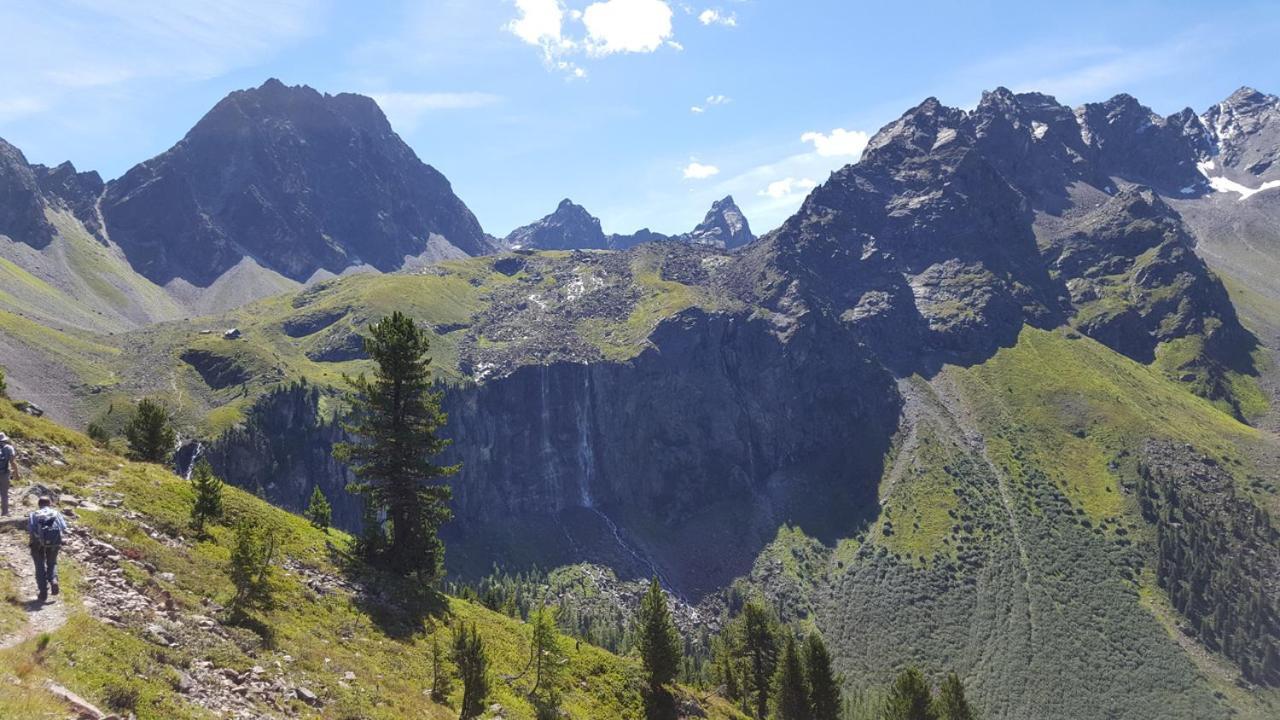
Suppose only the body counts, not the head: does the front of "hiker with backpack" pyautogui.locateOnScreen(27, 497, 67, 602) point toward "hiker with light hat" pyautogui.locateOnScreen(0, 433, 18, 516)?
yes

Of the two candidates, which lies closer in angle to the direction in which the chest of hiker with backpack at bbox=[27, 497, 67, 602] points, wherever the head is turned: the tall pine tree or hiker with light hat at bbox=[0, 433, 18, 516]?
the hiker with light hat

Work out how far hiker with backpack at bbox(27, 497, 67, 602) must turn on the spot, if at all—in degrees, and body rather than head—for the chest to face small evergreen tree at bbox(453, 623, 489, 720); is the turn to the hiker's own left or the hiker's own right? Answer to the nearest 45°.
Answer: approximately 90° to the hiker's own right

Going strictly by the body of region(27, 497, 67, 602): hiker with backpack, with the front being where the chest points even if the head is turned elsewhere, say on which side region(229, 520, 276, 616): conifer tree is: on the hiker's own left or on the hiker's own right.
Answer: on the hiker's own right

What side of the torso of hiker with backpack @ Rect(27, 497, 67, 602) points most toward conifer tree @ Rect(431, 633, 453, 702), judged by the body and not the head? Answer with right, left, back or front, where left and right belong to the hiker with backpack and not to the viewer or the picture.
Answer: right

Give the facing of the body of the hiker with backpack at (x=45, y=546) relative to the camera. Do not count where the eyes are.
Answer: away from the camera

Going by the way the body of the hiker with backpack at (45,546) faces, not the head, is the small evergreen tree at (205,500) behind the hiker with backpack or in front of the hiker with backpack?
in front

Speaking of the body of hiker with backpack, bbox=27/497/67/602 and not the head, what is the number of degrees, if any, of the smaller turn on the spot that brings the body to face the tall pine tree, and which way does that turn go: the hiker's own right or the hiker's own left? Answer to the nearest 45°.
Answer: approximately 45° to the hiker's own right

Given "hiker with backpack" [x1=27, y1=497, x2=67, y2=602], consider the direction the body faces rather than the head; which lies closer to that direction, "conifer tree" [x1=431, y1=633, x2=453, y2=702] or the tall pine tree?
the tall pine tree
